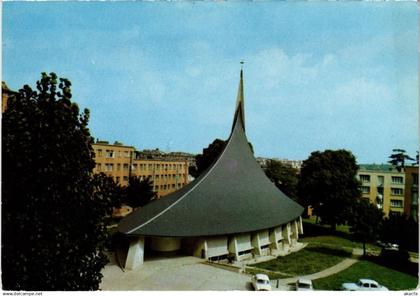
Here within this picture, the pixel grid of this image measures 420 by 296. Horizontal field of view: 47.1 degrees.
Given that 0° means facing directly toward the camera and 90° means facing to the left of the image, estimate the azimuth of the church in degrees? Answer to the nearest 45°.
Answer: approximately 45°

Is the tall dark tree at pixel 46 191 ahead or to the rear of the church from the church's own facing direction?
ahead

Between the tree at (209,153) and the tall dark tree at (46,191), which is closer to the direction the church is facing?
the tall dark tree

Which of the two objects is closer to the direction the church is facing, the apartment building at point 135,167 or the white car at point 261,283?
the white car

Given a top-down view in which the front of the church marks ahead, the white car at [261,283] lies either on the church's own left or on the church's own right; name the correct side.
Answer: on the church's own left

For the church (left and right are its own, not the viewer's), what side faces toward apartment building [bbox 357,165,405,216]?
back

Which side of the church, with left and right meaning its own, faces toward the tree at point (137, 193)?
right

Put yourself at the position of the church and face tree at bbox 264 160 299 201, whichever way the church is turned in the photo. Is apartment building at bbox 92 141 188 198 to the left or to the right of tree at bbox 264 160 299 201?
left

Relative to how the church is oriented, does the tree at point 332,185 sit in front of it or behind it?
behind
